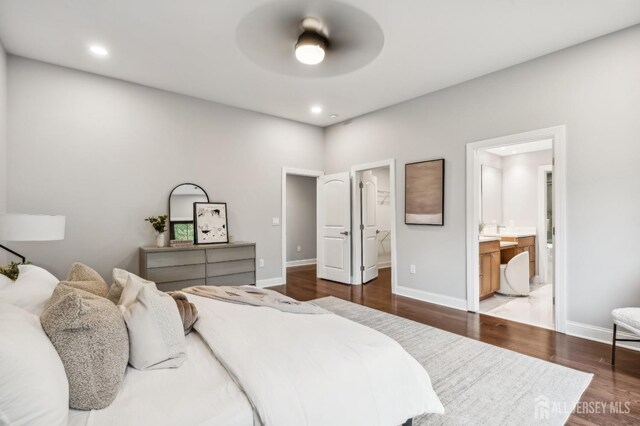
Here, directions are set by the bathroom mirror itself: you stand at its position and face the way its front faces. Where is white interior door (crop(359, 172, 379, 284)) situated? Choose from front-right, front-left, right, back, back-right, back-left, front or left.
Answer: right

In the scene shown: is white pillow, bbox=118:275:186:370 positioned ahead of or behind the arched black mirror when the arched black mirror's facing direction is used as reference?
ahead

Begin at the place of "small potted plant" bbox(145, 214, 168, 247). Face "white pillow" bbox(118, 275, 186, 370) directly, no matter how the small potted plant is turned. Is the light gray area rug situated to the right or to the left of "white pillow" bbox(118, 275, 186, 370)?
left

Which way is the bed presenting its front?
to the viewer's right

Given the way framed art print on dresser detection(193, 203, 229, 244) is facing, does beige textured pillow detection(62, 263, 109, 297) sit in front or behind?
in front

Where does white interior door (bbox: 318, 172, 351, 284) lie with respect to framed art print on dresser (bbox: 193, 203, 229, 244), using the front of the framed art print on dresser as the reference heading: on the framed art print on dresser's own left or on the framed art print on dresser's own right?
on the framed art print on dresser's own left
